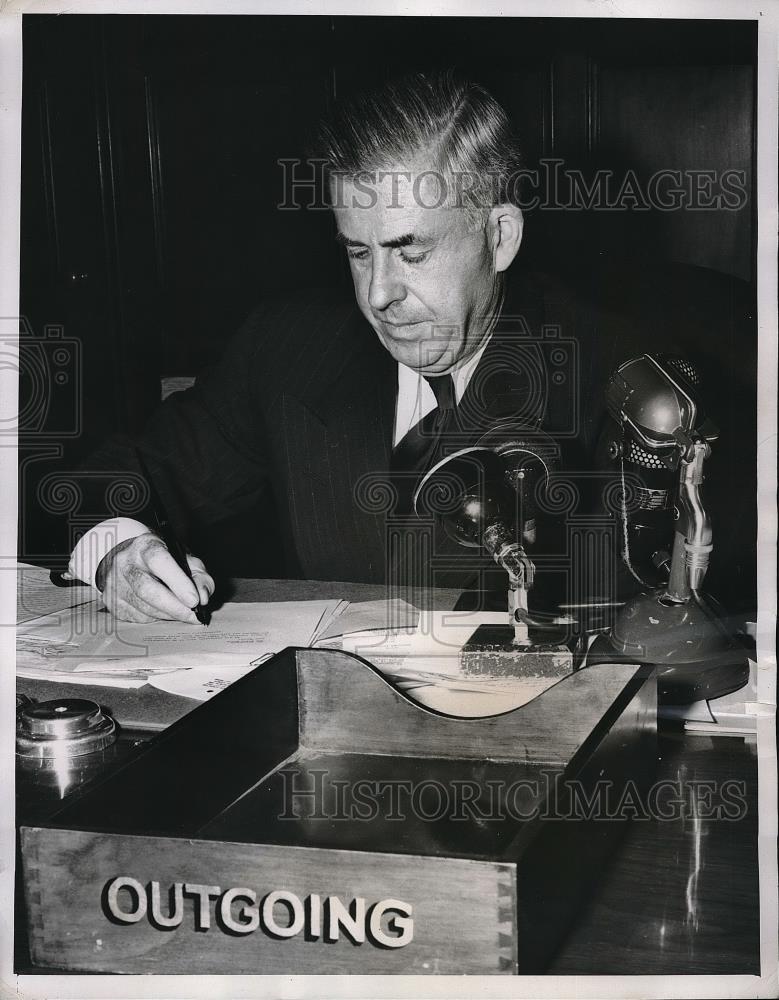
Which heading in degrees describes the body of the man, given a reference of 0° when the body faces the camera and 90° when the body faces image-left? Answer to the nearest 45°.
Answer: approximately 45°
